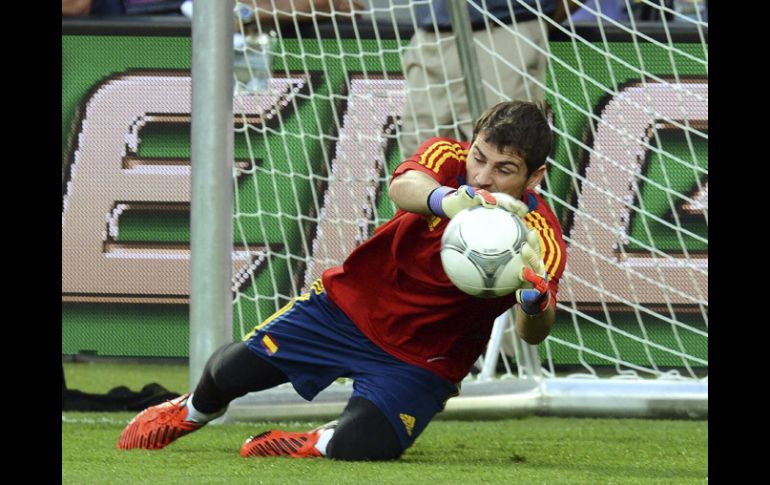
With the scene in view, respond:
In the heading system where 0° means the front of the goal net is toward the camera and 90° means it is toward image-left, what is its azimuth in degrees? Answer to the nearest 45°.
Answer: approximately 0°

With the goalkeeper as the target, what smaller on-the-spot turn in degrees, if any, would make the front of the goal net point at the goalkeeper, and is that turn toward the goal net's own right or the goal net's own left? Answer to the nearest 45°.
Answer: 0° — it already faces them
